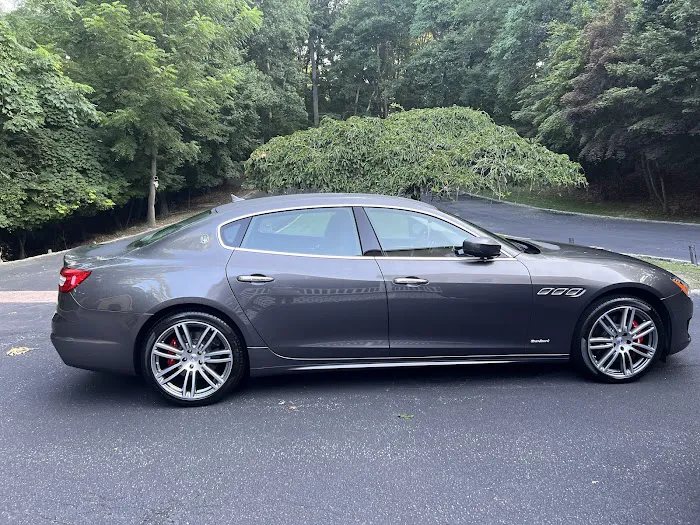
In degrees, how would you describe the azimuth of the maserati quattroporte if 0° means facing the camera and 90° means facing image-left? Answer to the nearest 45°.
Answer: approximately 270°

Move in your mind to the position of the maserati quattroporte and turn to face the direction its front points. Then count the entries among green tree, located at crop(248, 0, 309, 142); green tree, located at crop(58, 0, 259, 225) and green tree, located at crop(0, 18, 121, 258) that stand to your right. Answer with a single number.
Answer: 0

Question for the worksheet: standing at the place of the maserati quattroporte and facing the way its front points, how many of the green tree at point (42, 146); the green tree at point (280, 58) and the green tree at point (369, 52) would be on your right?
0

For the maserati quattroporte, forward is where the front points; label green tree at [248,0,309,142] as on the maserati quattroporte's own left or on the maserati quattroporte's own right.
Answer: on the maserati quattroporte's own left

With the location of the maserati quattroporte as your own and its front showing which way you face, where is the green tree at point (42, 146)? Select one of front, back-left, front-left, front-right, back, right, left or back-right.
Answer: back-left

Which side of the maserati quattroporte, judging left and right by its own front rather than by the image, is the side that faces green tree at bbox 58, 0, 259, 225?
left

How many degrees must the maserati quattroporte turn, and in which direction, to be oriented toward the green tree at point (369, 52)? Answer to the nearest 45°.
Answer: approximately 90° to its left
